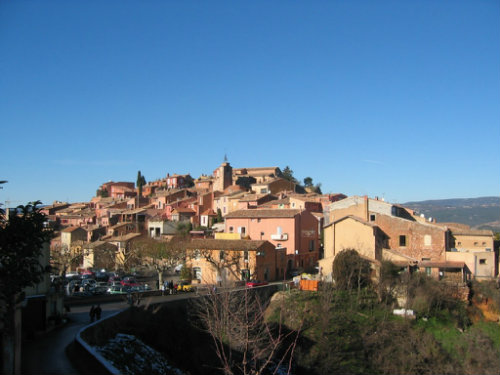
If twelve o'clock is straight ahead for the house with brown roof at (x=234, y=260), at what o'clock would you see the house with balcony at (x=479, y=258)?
the house with balcony at (x=479, y=258) is roughly at 8 o'clock from the house with brown roof at (x=234, y=260).

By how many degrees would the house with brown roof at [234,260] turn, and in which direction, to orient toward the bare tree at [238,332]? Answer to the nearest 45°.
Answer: approximately 45° to its left

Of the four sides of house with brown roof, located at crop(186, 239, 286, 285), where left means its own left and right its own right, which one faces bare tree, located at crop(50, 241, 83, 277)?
right

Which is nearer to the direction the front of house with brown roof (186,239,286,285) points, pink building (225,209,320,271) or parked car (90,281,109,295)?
the parked car

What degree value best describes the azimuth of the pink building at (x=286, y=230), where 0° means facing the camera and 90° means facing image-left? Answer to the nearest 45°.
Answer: approximately 45°

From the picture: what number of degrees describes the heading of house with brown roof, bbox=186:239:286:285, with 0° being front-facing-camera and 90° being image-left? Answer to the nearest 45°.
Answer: approximately 45°

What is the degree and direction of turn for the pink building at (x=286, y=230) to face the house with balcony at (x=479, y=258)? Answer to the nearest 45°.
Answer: approximately 90° to its left
